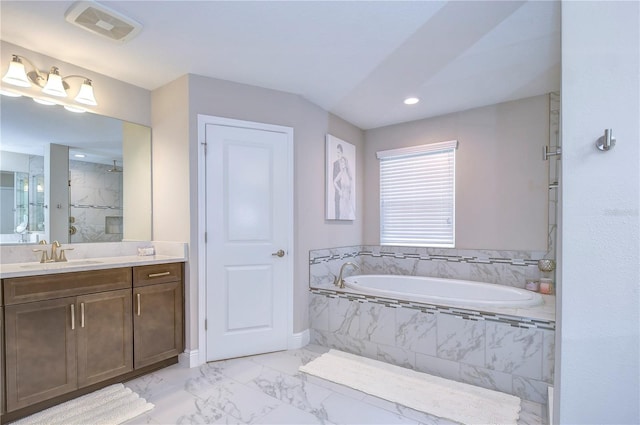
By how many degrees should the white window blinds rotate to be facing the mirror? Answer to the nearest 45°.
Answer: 0° — it already faces it

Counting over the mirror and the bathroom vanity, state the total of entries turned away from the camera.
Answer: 0

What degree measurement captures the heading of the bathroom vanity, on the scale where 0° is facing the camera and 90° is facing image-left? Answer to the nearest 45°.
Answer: approximately 315°

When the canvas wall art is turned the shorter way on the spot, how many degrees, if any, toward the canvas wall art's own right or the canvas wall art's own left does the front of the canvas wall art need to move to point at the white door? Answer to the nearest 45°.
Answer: approximately 90° to the canvas wall art's own right

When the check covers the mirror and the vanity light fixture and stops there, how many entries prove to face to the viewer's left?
0

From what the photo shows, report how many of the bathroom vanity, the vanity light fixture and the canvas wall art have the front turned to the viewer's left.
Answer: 0

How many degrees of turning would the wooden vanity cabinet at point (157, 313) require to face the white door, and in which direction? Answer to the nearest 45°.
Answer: approximately 45° to its left

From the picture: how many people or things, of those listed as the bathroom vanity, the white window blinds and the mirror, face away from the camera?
0

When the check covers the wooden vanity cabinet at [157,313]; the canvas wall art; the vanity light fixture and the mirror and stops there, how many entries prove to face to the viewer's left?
0

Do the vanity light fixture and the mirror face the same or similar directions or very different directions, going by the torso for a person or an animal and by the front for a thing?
same or similar directions

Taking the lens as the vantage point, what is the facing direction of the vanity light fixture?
facing the viewer and to the right of the viewer

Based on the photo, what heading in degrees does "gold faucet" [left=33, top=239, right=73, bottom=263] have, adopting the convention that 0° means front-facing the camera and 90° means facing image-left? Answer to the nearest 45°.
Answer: approximately 315°

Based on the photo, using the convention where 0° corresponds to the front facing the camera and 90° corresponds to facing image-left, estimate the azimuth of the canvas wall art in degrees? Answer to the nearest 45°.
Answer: approximately 315°

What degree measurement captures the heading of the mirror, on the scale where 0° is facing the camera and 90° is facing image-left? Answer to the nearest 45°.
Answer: approximately 315°

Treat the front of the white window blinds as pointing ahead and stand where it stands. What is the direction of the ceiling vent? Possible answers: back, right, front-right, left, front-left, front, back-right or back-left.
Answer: front

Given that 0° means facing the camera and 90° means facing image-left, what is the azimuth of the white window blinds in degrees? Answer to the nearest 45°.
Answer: approximately 45°
